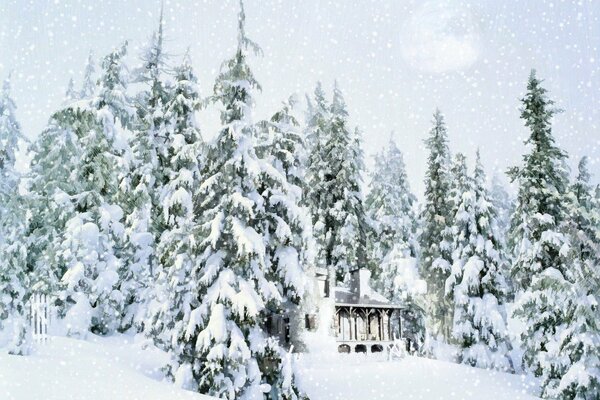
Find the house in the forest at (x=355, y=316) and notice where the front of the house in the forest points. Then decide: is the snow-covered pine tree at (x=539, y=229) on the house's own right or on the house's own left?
on the house's own left

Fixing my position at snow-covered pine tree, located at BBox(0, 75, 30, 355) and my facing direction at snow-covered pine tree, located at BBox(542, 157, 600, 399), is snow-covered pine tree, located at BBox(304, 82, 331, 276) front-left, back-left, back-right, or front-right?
front-left

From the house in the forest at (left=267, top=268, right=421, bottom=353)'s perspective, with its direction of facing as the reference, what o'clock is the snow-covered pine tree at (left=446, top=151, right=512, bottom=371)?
The snow-covered pine tree is roughly at 9 o'clock from the house in the forest.

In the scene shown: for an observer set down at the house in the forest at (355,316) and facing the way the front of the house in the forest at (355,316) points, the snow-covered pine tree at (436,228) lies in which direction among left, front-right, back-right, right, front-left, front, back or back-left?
back-left

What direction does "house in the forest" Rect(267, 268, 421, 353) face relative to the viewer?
toward the camera

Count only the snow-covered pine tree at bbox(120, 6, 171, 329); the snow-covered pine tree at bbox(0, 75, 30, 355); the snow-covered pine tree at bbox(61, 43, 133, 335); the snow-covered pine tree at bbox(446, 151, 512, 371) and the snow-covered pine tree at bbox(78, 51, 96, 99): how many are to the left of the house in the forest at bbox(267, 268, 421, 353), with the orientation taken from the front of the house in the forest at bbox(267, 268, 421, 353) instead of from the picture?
1

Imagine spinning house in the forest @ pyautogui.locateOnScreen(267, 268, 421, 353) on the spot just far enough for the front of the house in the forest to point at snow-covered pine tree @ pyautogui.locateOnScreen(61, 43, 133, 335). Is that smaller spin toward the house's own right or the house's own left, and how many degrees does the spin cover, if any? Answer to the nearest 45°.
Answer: approximately 45° to the house's own right

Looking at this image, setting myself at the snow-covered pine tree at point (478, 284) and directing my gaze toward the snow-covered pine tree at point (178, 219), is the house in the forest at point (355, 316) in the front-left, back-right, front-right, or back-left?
front-right

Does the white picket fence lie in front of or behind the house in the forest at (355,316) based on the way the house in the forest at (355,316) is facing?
in front

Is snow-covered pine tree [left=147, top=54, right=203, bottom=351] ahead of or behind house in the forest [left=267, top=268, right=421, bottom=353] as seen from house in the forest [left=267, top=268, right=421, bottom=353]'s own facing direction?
ahead
